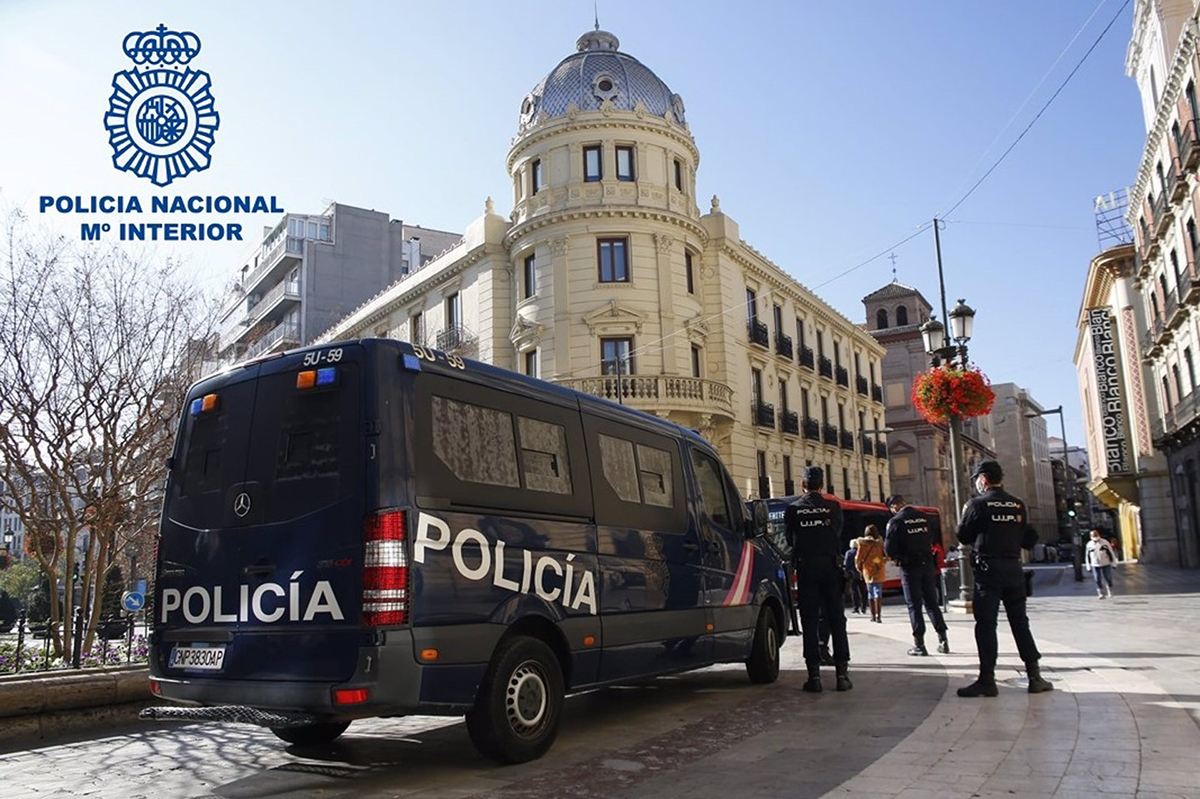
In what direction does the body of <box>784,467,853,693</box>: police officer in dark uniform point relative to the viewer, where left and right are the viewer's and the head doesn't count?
facing away from the viewer

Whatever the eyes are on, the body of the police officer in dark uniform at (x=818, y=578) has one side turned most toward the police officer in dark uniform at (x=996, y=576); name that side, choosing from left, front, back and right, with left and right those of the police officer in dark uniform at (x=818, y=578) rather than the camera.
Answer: right

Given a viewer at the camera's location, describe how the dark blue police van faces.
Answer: facing away from the viewer and to the right of the viewer

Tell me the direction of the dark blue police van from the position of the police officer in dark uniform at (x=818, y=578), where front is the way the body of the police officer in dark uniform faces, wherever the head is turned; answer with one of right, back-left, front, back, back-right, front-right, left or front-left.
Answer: back-left
